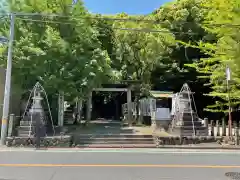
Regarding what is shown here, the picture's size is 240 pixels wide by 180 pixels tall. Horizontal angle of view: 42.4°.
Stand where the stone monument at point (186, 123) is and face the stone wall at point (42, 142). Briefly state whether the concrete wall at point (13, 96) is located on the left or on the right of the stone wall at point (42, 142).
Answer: right

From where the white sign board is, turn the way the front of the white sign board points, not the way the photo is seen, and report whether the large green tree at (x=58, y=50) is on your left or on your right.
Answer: on your right

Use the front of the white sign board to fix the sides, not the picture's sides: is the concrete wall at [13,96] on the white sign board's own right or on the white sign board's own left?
on the white sign board's own right

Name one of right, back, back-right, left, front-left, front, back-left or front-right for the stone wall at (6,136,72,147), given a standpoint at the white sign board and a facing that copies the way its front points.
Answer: front-right

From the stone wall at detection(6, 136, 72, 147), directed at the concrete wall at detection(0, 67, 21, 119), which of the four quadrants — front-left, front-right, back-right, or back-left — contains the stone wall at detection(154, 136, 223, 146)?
back-right

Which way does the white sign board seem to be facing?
toward the camera

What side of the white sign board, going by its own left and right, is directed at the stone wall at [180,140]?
front

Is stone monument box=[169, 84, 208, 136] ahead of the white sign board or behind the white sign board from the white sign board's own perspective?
ahead
